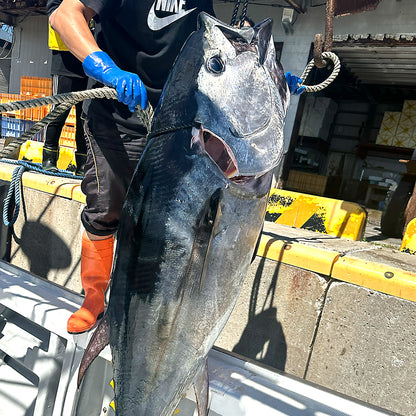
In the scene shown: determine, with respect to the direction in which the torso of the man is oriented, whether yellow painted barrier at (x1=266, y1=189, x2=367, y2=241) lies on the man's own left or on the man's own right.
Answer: on the man's own left

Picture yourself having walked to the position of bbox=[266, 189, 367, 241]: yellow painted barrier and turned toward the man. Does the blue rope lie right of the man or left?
right

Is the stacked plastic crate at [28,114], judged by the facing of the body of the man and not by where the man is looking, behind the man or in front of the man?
behind

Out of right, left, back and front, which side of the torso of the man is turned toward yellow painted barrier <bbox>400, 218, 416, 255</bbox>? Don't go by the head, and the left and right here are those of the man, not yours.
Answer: left

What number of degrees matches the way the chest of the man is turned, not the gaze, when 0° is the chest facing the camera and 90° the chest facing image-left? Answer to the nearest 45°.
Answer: approximately 0°
